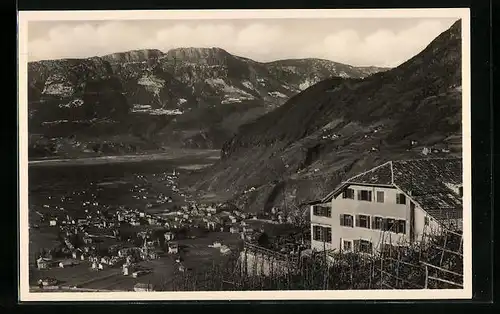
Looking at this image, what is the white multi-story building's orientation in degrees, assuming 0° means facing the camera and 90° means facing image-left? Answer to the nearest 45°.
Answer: approximately 45°
